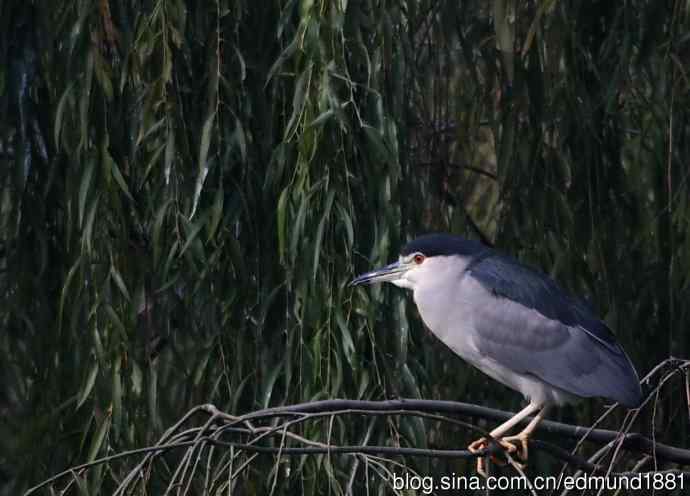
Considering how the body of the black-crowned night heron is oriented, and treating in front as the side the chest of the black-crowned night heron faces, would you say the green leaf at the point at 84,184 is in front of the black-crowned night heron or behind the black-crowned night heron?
in front

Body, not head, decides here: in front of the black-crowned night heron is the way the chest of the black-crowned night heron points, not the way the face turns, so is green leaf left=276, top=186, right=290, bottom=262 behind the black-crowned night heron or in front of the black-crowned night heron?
in front

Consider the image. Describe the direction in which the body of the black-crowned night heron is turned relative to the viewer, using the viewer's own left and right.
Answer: facing to the left of the viewer

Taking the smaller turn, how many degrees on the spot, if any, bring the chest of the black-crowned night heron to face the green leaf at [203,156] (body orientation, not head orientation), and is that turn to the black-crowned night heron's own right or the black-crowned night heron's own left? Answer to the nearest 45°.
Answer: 0° — it already faces it
